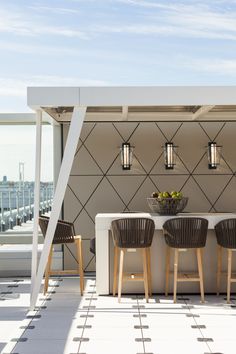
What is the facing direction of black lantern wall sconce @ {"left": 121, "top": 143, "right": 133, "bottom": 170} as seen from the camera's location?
facing the viewer

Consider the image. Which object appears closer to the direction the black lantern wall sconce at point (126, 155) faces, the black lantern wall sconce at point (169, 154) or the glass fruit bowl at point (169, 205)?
the glass fruit bowl

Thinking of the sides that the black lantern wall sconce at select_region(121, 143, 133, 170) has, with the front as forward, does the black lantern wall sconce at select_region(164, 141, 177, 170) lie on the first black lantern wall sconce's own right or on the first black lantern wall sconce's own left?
on the first black lantern wall sconce's own left

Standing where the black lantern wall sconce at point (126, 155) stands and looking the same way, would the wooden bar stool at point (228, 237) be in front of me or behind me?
in front

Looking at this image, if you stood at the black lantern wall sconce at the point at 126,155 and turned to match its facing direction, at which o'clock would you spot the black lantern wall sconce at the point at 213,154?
the black lantern wall sconce at the point at 213,154 is roughly at 9 o'clock from the black lantern wall sconce at the point at 126,155.
